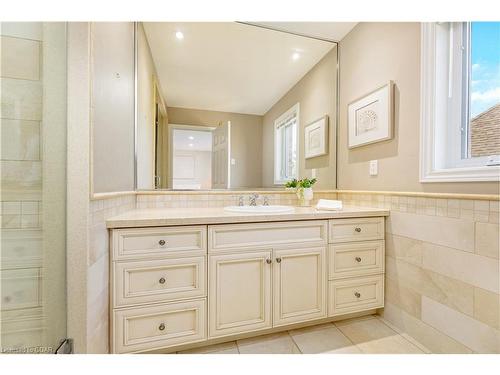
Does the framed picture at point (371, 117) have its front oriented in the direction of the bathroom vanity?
yes

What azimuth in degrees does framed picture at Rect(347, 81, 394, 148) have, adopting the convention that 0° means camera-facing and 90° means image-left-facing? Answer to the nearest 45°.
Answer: approximately 45°

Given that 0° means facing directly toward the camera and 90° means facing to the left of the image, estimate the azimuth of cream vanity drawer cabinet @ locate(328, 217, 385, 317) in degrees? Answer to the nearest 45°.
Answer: approximately 315°

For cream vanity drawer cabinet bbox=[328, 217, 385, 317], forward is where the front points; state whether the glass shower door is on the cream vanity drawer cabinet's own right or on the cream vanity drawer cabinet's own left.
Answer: on the cream vanity drawer cabinet's own right

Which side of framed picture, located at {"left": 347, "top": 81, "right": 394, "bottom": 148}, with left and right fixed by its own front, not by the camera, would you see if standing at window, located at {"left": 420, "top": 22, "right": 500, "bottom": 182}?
left

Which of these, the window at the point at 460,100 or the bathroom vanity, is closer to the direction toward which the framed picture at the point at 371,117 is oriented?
the bathroom vanity

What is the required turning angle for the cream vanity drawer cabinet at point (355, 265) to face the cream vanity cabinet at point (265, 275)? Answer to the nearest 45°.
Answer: approximately 90° to its right
